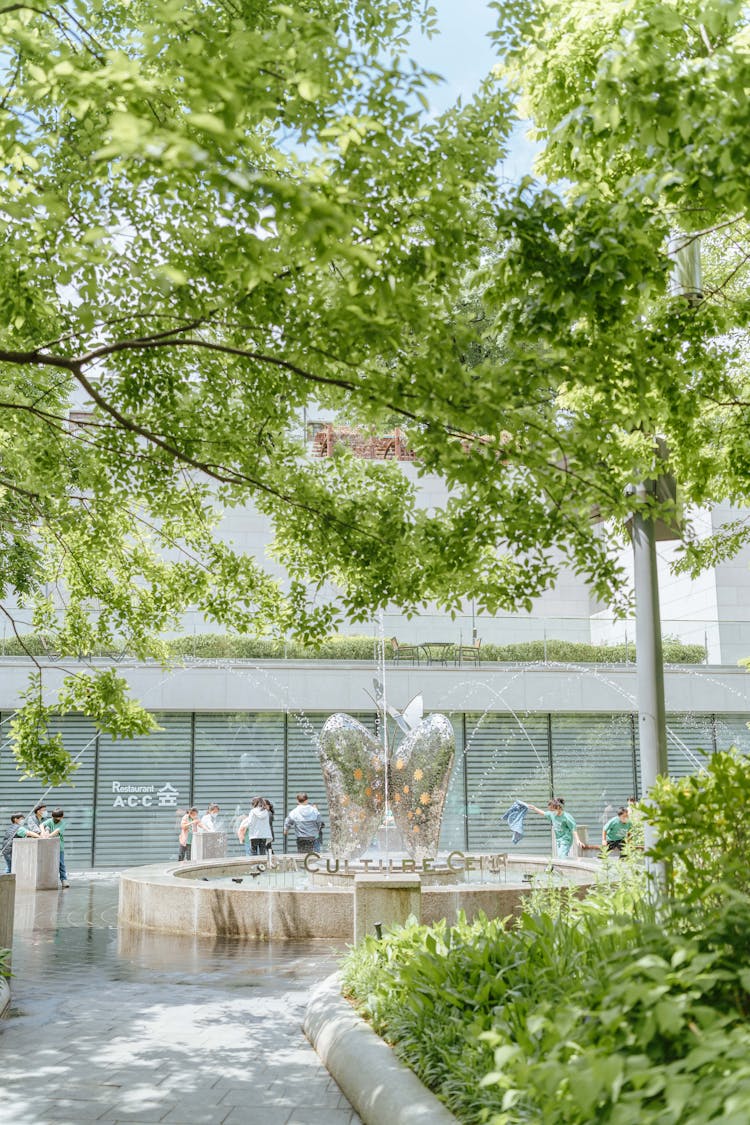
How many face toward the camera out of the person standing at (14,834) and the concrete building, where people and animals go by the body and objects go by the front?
1

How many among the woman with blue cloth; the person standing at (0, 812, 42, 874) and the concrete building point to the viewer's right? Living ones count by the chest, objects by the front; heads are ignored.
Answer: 1

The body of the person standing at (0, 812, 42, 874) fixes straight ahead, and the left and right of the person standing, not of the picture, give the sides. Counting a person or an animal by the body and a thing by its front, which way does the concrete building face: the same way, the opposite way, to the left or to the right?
to the right

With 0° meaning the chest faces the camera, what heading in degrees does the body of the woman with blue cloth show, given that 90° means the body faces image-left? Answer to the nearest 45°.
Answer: approximately 45°

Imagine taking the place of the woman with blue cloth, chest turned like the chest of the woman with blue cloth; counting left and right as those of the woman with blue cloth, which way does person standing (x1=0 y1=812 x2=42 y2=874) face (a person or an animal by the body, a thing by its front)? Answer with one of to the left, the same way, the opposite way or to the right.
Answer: the opposite way

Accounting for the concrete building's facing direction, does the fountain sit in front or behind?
in front

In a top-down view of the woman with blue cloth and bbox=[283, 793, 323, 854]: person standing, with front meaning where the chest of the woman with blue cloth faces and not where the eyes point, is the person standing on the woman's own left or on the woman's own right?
on the woman's own right

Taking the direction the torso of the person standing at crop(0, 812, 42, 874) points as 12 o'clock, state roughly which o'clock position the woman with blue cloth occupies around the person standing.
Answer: The woman with blue cloth is roughly at 1 o'clock from the person standing.

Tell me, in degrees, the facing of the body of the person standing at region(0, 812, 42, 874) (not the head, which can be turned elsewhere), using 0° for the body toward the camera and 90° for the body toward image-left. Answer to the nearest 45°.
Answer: approximately 270°

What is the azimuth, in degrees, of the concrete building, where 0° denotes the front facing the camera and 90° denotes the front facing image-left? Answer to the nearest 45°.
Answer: approximately 0°
